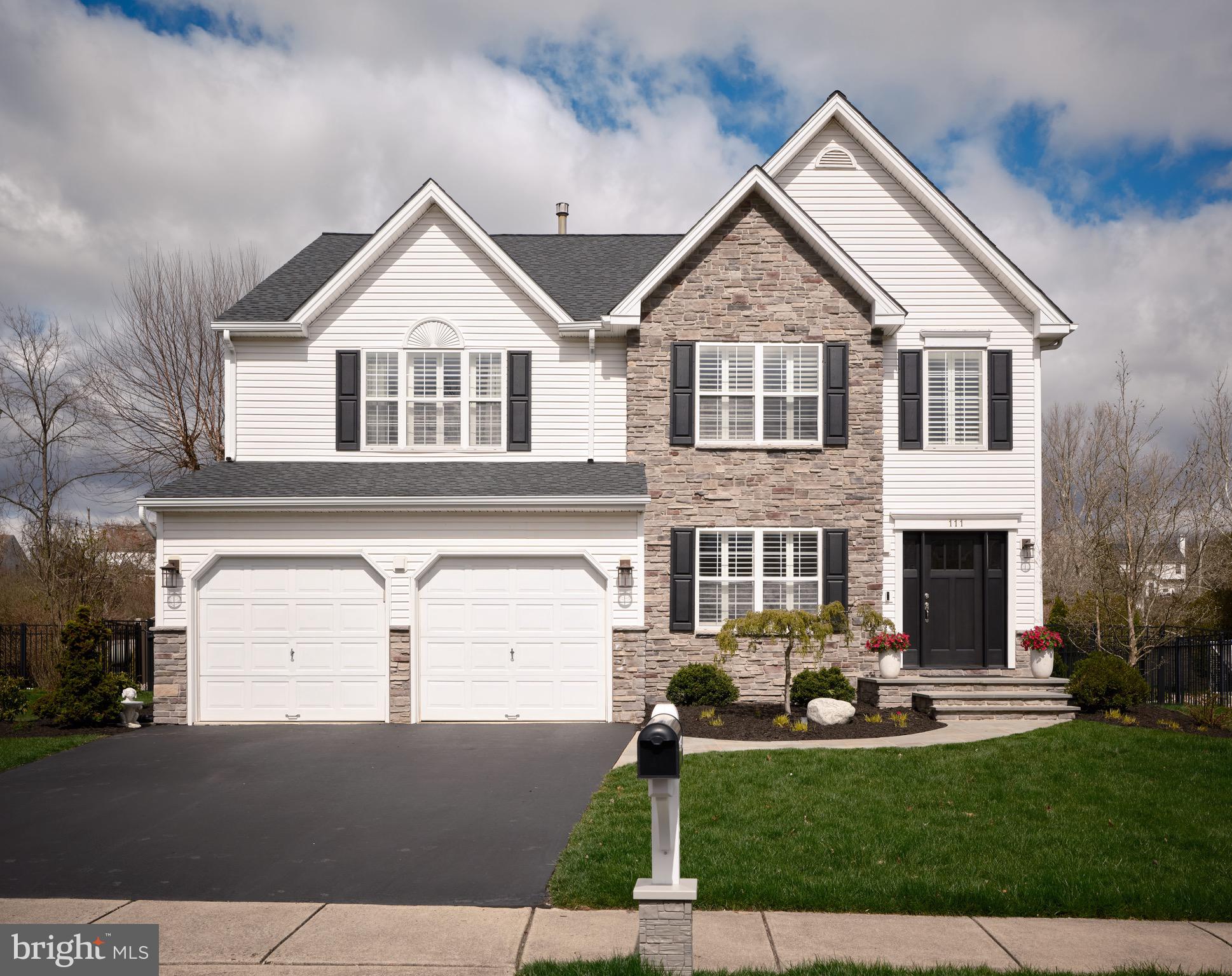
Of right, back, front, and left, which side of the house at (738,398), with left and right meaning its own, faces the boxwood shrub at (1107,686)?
left

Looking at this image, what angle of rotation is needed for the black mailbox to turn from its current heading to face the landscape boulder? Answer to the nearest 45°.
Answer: approximately 180°

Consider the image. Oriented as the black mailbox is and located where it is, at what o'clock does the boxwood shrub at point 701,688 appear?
The boxwood shrub is roughly at 6 o'clock from the black mailbox.

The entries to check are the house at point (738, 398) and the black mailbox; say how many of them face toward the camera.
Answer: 2

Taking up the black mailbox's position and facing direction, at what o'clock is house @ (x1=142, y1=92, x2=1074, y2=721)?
The house is roughly at 6 o'clock from the black mailbox.

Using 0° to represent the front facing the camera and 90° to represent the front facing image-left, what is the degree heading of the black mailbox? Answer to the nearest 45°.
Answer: approximately 0°

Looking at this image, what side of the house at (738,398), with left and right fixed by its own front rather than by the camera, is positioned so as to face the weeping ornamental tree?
front

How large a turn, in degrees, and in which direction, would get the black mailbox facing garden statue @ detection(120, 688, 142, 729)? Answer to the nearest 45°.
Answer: approximately 135° to its right
